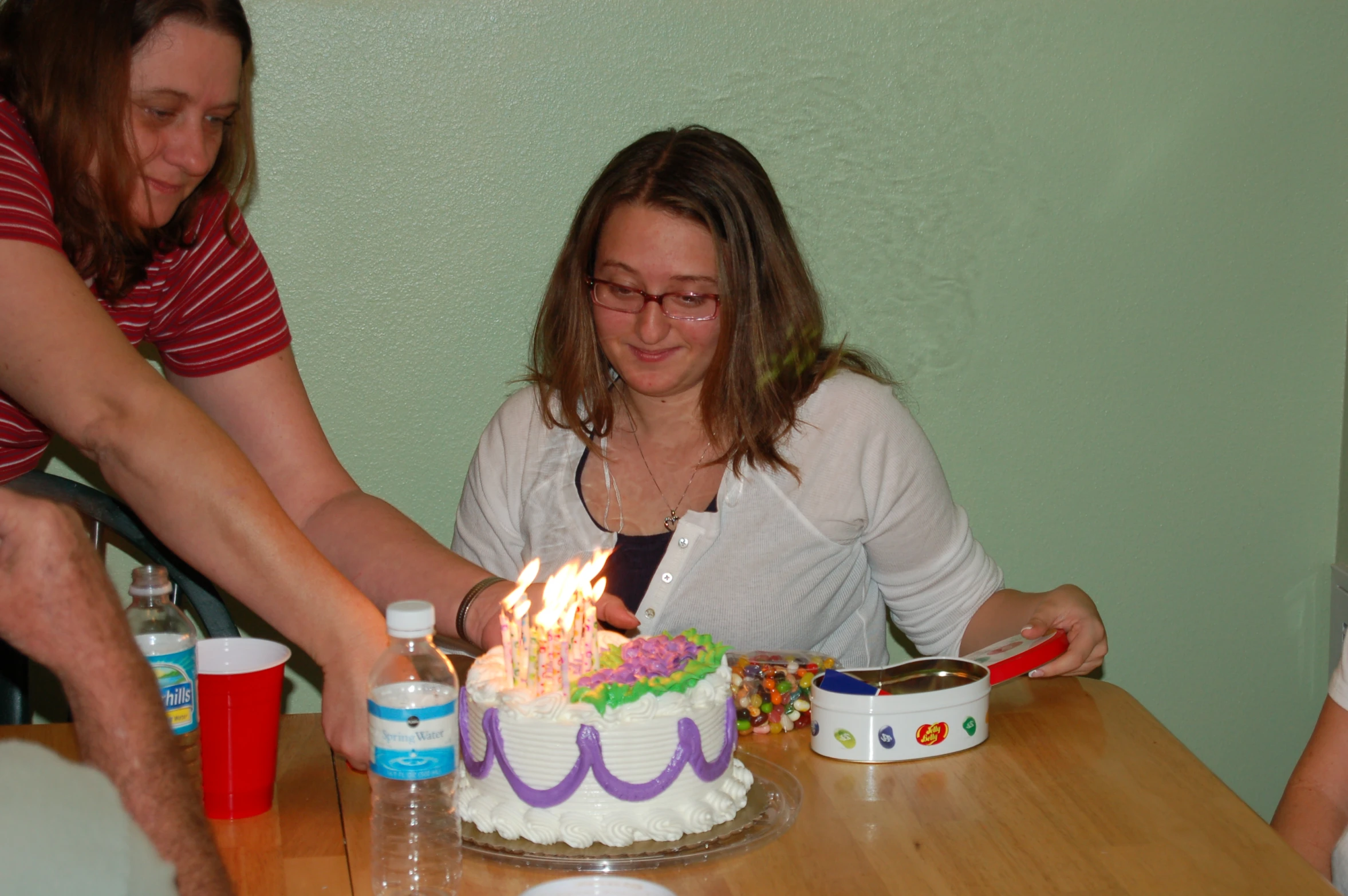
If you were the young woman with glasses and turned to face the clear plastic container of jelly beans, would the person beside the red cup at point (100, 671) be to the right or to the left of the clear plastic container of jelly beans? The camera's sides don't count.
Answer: right

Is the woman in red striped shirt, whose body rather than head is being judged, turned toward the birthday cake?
yes

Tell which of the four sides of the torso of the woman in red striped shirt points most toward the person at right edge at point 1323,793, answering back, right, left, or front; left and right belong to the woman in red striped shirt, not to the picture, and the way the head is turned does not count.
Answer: front

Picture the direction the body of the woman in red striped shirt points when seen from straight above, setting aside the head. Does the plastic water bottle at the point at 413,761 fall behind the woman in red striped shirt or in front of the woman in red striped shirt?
in front

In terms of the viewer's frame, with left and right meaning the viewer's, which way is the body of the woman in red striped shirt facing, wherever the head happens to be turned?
facing the viewer and to the right of the viewer

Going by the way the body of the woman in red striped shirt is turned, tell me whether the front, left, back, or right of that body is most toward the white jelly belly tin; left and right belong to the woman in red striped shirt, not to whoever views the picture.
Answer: front

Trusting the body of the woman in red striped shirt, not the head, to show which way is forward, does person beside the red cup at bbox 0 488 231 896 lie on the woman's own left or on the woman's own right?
on the woman's own right

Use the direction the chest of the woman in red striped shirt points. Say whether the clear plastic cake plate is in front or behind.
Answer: in front
